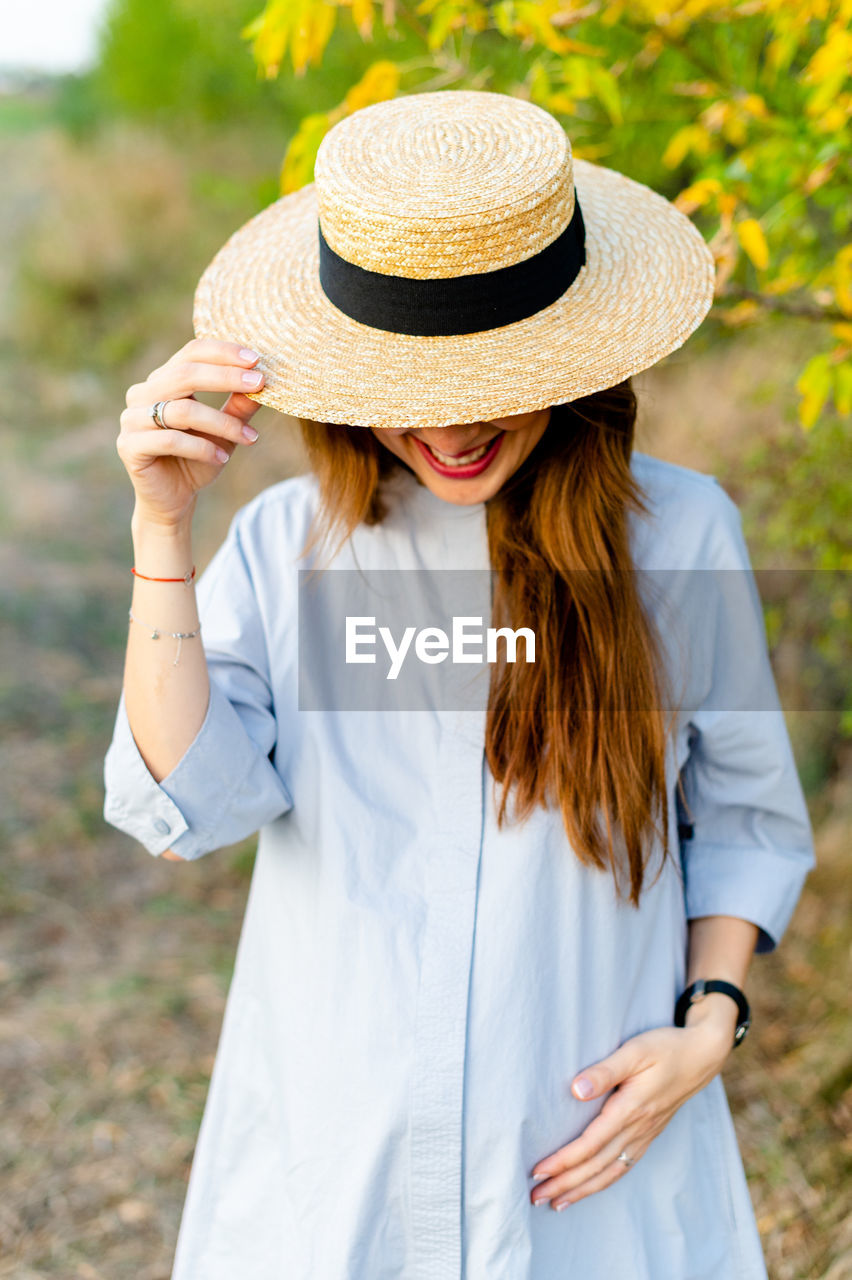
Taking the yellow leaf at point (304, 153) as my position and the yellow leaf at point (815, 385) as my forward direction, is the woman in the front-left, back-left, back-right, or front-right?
front-right

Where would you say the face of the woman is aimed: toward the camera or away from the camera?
toward the camera

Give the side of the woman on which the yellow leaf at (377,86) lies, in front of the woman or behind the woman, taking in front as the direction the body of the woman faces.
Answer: behind

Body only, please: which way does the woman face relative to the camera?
toward the camera

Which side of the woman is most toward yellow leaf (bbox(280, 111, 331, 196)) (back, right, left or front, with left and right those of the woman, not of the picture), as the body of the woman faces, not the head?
back

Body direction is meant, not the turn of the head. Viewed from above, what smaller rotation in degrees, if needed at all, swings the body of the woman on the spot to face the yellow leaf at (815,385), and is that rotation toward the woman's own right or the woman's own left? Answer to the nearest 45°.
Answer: approximately 135° to the woman's own left

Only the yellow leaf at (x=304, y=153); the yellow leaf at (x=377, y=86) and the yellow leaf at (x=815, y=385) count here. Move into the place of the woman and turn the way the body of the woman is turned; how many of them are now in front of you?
0

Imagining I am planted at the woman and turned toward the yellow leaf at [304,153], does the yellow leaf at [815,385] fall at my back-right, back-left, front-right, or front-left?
front-right
